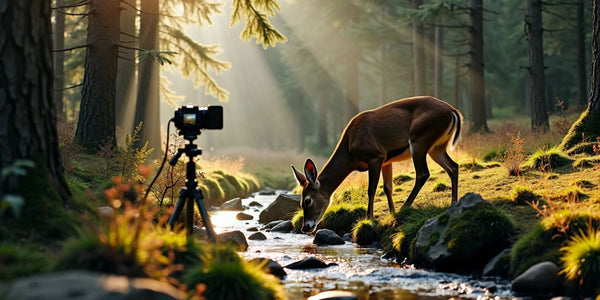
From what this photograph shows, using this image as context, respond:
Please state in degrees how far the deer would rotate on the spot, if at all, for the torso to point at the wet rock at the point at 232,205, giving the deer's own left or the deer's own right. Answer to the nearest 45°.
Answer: approximately 45° to the deer's own right

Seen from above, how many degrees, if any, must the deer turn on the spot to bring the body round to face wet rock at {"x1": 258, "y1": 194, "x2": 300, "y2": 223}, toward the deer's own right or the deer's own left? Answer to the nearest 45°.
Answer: approximately 45° to the deer's own right

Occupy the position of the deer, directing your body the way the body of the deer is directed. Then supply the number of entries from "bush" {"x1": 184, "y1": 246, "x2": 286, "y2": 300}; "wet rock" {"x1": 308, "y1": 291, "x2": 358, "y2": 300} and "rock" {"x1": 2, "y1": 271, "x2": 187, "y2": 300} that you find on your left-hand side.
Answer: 3

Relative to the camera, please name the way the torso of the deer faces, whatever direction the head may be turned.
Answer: to the viewer's left

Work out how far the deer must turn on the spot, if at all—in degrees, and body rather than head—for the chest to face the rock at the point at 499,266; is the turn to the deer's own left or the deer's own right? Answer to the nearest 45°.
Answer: approximately 90° to the deer's own left

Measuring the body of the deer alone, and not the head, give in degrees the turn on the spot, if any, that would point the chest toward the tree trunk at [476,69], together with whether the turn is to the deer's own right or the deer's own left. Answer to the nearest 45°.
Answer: approximately 90° to the deer's own right

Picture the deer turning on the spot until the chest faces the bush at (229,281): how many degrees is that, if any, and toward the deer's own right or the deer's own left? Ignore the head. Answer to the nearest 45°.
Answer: approximately 90° to the deer's own left

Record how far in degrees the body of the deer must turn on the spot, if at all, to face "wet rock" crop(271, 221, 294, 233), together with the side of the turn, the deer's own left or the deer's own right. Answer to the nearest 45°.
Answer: approximately 45° to the deer's own right

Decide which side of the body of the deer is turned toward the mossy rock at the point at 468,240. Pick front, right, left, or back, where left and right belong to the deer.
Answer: left
